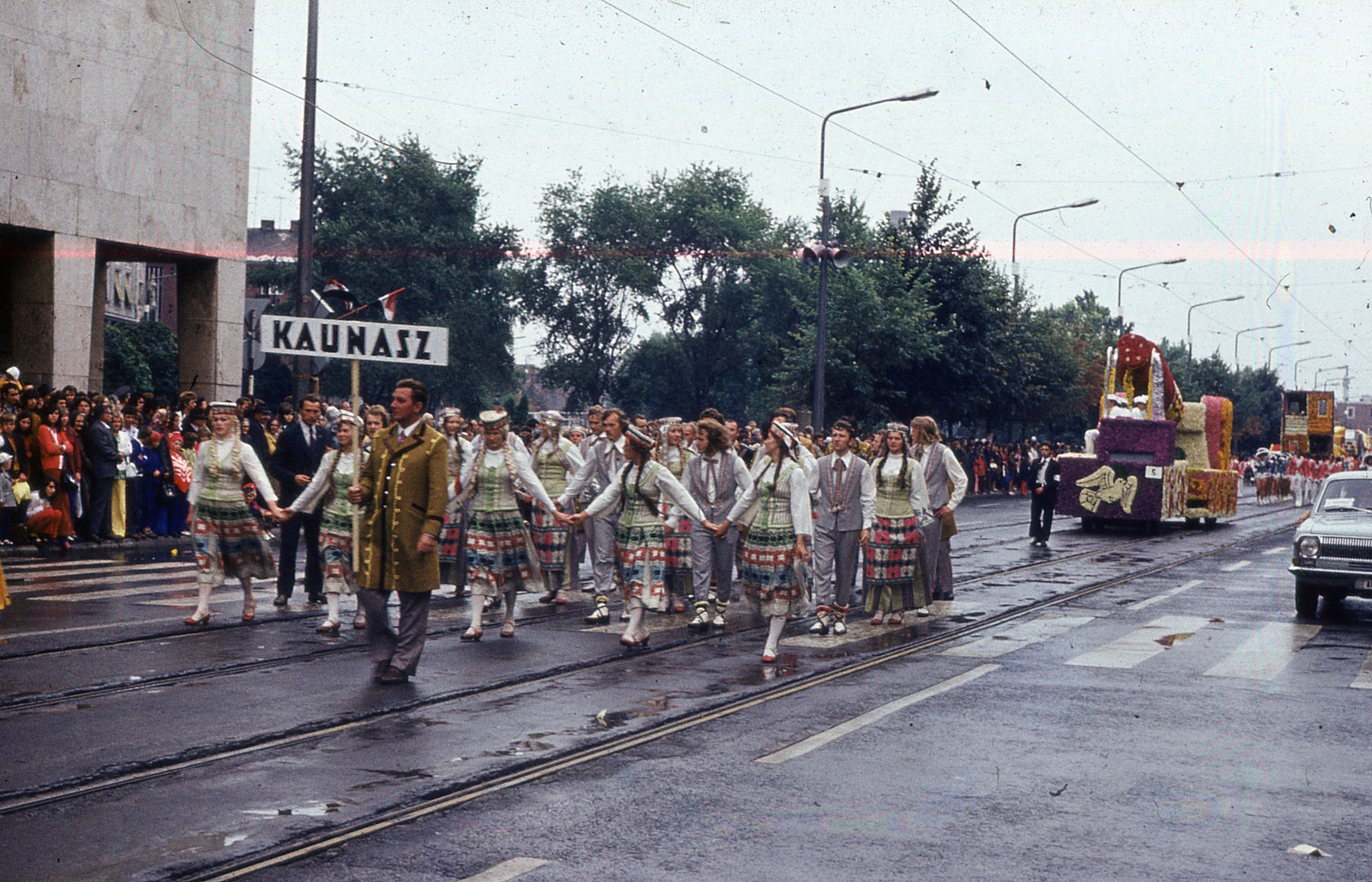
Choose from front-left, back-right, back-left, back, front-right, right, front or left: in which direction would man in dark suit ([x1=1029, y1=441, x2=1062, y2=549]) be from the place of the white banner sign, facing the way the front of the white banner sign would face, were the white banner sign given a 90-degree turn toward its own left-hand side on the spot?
front-left

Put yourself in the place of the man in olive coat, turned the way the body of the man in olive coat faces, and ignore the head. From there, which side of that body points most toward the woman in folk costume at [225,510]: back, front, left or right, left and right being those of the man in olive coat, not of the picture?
right

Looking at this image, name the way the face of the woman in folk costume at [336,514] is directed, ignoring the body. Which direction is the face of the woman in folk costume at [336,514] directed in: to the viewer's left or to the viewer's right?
to the viewer's left

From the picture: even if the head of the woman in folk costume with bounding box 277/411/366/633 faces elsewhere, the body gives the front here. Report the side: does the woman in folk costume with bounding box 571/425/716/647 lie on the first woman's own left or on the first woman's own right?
on the first woman's own left

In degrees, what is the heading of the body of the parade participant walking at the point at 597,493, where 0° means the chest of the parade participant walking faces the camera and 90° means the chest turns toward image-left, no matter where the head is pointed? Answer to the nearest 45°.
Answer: approximately 45°

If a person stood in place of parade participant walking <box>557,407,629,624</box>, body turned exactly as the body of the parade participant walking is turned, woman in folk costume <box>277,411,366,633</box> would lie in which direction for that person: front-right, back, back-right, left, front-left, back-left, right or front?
front

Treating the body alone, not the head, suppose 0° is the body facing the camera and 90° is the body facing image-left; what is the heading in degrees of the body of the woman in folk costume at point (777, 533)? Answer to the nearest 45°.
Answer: approximately 45°

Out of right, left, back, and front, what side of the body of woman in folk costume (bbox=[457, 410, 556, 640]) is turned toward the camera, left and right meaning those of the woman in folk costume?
front

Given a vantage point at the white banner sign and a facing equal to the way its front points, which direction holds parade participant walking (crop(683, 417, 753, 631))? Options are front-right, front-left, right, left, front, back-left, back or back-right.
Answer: left

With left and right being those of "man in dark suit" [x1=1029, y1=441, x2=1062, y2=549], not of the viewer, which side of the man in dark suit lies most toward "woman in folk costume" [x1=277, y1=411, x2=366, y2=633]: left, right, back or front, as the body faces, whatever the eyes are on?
front

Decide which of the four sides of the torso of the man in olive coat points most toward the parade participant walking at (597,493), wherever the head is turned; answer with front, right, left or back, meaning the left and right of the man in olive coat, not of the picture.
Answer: back

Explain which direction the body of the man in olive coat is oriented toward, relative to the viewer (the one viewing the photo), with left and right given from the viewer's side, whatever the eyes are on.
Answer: facing the viewer and to the left of the viewer

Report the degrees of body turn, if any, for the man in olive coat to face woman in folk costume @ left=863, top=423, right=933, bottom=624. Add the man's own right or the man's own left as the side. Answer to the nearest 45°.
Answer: approximately 180°
